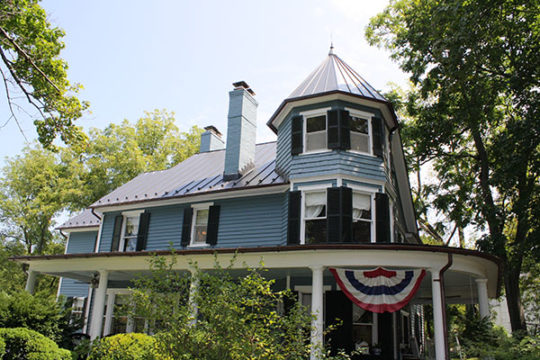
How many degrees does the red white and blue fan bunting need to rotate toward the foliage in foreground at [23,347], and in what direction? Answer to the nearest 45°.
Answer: approximately 90° to its right

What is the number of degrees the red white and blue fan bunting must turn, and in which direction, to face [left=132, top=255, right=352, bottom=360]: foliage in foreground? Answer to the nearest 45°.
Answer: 0° — it already faces it

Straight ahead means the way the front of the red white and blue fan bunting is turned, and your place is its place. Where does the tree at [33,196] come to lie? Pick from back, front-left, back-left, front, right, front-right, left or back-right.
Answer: back-right

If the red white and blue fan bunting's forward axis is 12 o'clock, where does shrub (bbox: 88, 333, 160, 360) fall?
The shrub is roughly at 2 o'clock from the red white and blue fan bunting.

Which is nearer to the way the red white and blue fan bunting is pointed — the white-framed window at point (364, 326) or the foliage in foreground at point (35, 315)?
the foliage in foreground

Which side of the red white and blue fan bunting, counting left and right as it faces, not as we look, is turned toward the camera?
front

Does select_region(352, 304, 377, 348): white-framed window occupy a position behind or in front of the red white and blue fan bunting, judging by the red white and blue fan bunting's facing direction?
behind

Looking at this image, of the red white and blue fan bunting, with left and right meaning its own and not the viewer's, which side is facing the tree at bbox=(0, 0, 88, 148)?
right

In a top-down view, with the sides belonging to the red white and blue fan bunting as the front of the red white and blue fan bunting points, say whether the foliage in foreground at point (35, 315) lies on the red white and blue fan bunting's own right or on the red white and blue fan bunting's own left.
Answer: on the red white and blue fan bunting's own right
